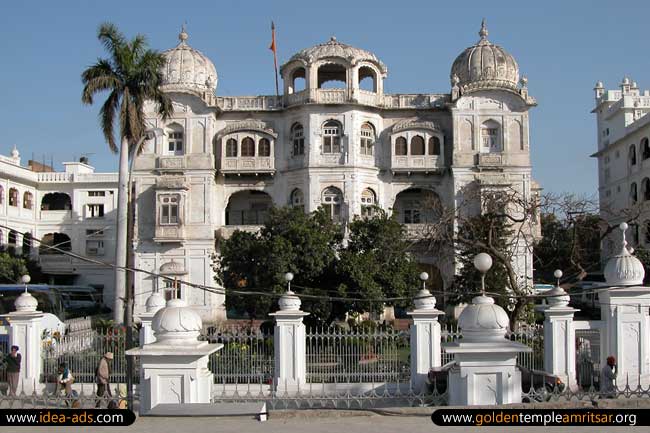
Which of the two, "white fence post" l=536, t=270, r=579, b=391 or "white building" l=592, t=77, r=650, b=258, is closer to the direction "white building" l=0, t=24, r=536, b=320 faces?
the white fence post

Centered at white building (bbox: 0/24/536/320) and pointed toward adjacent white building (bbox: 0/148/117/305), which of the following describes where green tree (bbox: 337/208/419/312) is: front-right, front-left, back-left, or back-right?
back-left

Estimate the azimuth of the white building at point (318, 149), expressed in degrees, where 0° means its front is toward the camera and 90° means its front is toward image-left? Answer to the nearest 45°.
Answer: approximately 0°

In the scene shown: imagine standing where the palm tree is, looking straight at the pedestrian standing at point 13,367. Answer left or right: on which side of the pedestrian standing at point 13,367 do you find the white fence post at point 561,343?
left

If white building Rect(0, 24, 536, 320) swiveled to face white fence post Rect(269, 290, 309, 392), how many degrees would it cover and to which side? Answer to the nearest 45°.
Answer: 0° — it already faces it

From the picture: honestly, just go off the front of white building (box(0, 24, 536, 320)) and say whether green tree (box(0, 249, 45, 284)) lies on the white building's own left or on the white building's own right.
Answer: on the white building's own right

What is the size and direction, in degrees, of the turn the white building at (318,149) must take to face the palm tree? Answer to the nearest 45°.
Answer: approximately 45° to its right

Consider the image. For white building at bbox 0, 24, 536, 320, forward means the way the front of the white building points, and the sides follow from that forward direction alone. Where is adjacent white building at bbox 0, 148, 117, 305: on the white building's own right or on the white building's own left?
on the white building's own right

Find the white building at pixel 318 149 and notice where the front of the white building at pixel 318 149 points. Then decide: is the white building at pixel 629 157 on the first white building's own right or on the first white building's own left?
on the first white building's own left

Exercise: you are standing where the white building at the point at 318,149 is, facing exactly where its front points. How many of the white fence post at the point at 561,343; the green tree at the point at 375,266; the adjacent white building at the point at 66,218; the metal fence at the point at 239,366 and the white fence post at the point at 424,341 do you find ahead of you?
4

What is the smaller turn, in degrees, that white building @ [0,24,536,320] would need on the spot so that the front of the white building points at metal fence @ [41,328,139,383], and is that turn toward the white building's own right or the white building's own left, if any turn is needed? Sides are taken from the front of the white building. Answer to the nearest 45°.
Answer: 0° — it already faces it

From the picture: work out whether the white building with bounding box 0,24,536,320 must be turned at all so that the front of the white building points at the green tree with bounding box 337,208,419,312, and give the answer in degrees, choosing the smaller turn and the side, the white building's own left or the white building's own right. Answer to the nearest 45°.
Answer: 0° — it already faces it

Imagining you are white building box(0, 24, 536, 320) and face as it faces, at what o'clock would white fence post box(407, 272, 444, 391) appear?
The white fence post is roughly at 12 o'clock from the white building.
